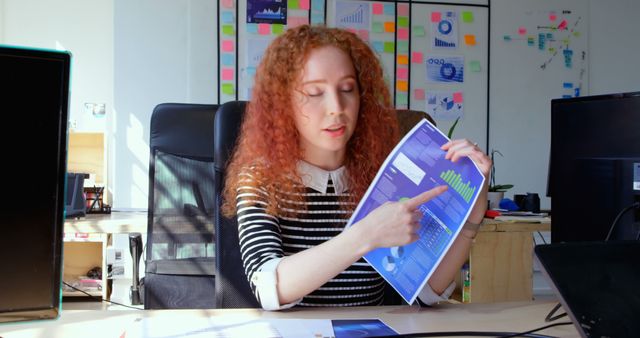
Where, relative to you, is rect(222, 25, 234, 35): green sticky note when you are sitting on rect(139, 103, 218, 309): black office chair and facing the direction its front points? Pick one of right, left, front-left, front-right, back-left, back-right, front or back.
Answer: back

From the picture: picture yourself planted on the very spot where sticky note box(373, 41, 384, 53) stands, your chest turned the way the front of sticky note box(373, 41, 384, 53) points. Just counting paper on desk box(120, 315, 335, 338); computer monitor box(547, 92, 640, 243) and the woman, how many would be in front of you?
3

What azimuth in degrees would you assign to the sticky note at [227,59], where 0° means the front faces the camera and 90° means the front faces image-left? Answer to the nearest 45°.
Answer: approximately 0°

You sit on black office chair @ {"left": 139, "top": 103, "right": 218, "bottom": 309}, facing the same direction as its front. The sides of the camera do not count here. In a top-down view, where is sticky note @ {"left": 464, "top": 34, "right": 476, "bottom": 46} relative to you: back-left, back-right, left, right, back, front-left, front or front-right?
back-left

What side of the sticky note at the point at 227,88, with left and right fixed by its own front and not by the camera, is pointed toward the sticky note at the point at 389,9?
left

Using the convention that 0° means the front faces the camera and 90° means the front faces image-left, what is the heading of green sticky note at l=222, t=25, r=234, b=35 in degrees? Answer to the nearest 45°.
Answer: approximately 0°

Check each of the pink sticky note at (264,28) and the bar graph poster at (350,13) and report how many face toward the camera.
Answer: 2

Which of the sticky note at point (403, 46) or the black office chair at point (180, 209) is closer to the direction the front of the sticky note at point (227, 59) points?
the black office chair
